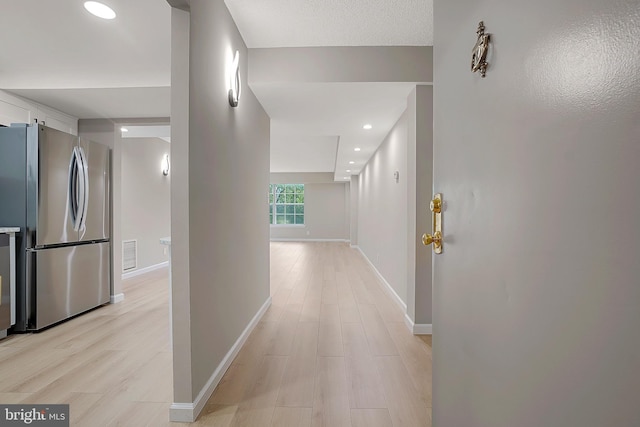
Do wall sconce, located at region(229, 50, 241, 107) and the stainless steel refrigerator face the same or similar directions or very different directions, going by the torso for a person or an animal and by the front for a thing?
same or similar directions

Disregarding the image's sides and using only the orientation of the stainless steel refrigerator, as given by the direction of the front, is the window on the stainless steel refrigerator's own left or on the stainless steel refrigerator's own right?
on the stainless steel refrigerator's own left

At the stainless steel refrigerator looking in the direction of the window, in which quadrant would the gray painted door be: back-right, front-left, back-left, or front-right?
back-right

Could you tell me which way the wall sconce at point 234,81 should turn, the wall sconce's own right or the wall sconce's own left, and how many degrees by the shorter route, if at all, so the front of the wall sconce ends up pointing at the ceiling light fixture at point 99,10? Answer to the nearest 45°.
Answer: approximately 180°

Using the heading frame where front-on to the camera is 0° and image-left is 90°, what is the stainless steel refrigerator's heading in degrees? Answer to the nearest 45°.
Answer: approximately 315°

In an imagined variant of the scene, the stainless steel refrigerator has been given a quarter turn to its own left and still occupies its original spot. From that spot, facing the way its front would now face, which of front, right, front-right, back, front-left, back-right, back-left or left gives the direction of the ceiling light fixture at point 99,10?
back-right

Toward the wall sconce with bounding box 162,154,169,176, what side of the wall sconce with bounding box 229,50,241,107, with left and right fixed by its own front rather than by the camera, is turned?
left

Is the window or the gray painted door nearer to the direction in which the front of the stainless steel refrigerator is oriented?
the gray painted door

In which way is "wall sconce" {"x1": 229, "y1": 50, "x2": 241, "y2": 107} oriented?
to the viewer's right

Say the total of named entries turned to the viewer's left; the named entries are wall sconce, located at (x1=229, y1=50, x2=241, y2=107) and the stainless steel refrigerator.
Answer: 0

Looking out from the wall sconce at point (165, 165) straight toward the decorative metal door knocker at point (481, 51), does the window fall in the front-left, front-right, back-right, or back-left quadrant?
back-left
